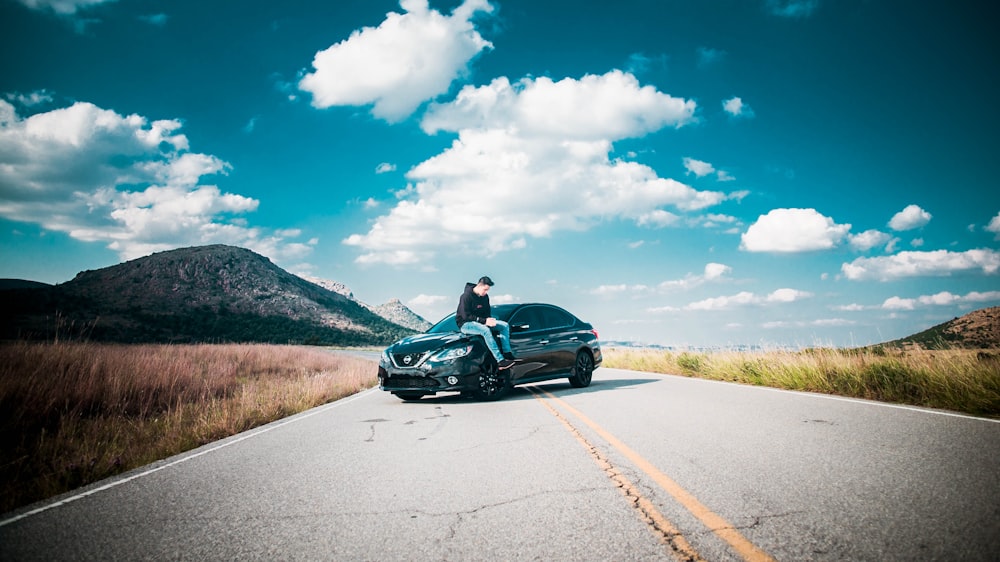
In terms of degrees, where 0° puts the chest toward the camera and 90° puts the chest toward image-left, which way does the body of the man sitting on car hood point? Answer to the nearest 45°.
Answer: approximately 315°

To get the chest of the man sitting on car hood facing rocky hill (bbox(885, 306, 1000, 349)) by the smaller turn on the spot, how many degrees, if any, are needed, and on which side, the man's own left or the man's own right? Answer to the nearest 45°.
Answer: approximately 90° to the man's own left

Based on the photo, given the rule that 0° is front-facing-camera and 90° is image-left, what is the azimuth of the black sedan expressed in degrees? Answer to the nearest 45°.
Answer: approximately 45°

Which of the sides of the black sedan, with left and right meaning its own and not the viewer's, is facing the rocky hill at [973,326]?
back
